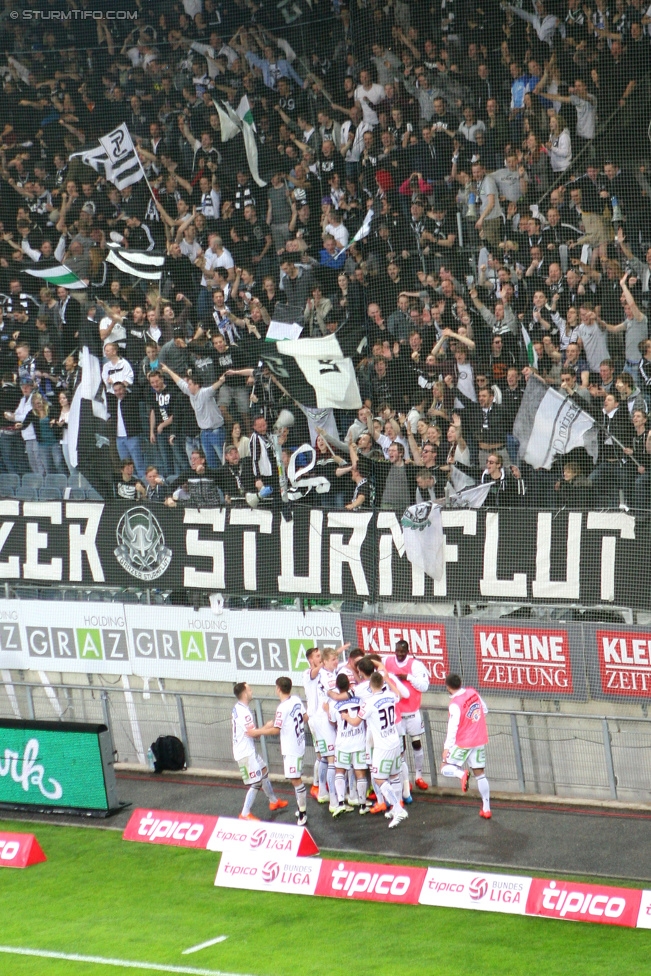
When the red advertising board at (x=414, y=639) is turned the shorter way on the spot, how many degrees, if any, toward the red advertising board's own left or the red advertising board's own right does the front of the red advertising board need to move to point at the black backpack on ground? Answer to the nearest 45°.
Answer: approximately 90° to the red advertising board's own right

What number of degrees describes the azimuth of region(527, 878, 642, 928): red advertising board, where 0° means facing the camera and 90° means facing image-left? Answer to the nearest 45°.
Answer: approximately 0°

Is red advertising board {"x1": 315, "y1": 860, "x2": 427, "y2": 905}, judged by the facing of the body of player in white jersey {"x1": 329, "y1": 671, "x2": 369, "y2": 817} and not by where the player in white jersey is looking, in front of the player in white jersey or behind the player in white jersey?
behind

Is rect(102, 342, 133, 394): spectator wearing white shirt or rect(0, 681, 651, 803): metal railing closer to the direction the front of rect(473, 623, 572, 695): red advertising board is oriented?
the metal railing

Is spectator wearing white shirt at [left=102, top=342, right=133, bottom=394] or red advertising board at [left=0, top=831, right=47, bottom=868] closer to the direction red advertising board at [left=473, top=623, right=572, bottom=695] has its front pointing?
the red advertising board

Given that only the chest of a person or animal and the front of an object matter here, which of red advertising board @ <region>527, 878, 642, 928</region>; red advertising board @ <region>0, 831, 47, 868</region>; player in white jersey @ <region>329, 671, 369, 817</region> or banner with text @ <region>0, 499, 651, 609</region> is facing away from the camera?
the player in white jersey

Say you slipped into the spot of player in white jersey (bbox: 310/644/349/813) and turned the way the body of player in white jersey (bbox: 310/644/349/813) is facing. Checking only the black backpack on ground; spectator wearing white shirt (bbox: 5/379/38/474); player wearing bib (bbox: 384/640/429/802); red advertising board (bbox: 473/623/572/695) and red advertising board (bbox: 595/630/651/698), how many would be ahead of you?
3

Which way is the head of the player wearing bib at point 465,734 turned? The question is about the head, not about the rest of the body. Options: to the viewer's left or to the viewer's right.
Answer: to the viewer's left

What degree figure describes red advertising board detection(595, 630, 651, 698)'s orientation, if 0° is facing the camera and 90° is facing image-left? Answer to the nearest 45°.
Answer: approximately 0°
